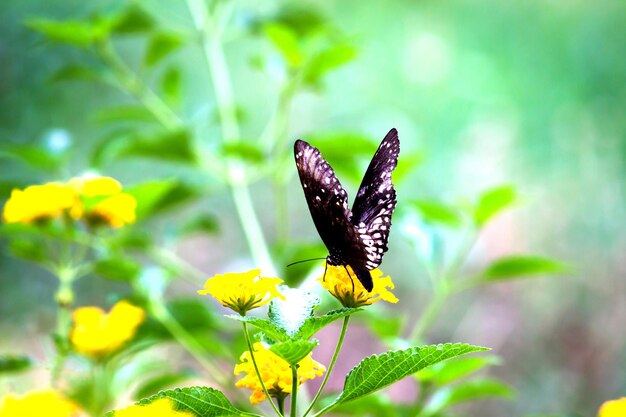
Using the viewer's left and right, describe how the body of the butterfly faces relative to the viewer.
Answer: facing away from the viewer and to the left of the viewer
